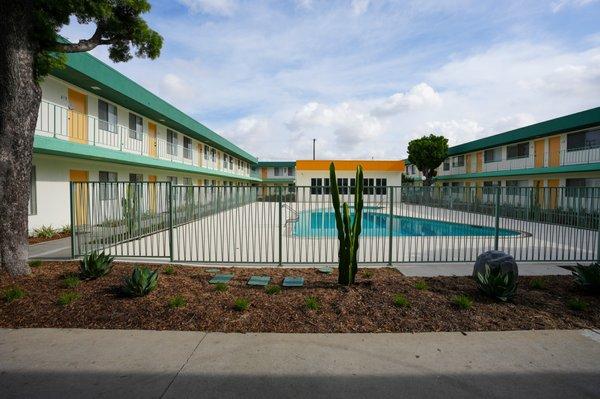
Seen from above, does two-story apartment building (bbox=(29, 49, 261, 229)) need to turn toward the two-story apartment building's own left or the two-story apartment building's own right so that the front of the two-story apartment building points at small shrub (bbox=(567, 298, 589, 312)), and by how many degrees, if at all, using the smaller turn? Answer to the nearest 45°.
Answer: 0° — it already faces it

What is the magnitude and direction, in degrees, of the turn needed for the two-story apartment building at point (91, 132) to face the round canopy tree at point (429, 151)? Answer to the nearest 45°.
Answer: approximately 45° to its left

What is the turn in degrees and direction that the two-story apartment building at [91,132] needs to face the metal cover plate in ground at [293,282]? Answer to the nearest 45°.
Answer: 0° — it already faces it

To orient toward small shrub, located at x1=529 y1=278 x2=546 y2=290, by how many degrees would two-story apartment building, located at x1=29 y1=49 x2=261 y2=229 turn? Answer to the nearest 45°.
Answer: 0° — it already faces it

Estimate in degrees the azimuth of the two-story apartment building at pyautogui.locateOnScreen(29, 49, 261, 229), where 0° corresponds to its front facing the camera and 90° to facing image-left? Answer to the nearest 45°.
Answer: approximately 315°

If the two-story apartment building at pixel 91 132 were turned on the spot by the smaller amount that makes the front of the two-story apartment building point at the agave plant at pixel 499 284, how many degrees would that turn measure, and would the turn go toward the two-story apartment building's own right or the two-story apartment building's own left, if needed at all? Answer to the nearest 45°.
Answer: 0° — it already faces it

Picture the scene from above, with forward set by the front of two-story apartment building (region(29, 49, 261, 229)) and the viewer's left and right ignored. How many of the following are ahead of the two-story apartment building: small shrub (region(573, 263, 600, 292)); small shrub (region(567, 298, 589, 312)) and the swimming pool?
3

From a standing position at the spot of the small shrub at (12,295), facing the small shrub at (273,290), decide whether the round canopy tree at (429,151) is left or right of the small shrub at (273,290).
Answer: left

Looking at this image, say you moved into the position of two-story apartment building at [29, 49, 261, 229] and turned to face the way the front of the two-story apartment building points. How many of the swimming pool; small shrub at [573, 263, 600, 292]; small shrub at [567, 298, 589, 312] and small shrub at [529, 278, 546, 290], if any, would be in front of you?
4
